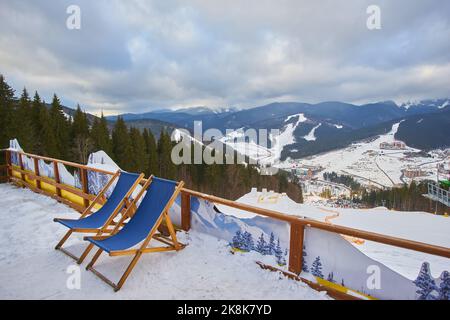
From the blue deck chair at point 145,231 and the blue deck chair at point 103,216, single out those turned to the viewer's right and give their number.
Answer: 0

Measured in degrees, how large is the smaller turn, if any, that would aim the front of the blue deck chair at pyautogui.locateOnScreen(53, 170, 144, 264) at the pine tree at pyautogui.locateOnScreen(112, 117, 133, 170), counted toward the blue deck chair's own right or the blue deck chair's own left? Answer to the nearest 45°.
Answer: approximately 135° to the blue deck chair's own right

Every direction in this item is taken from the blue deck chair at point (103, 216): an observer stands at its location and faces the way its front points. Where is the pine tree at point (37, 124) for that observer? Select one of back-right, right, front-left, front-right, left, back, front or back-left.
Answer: back-right

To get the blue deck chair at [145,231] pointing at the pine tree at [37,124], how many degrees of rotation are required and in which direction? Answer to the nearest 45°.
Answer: approximately 135° to its right

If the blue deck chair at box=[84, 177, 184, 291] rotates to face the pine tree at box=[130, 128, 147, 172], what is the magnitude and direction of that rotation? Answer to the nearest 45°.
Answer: approximately 135° to its right

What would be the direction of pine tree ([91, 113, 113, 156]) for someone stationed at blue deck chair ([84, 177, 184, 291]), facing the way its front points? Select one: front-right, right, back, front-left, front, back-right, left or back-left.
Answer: back-right

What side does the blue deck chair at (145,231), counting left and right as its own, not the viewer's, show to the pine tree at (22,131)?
right

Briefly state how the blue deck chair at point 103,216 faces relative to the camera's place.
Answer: facing the viewer and to the left of the viewer
